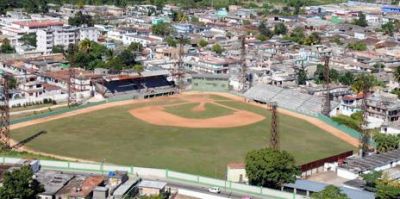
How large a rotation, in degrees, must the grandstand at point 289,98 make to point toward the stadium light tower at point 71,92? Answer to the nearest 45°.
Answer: approximately 45° to its right

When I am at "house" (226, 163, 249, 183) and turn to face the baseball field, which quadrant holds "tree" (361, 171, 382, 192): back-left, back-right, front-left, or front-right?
back-right

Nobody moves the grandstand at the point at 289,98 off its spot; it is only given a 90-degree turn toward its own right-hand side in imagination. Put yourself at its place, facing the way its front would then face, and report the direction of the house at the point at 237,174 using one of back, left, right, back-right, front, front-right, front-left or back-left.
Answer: back-left

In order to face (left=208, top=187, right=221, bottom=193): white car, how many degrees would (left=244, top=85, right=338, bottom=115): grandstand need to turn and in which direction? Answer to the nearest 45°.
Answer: approximately 45° to its left

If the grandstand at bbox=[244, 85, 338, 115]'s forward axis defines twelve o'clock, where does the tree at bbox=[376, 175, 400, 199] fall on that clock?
The tree is roughly at 10 o'clock from the grandstand.

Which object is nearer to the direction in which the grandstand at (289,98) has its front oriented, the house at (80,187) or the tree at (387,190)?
the house

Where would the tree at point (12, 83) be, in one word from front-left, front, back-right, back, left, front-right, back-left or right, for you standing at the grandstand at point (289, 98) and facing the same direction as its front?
front-right

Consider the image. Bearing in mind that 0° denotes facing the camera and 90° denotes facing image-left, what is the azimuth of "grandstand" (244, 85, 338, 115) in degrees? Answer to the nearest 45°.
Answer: approximately 45°

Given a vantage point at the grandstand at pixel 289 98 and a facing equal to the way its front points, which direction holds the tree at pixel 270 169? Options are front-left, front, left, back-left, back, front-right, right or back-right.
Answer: front-left

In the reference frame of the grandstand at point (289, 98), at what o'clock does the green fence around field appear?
The green fence around field is roughly at 11 o'clock from the grandstand.

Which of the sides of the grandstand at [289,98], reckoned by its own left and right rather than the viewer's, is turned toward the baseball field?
front

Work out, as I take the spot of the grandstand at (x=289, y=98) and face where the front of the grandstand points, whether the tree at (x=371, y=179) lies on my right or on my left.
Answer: on my left

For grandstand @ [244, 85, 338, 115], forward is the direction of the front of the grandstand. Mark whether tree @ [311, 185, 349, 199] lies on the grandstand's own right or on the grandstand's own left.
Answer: on the grandstand's own left
